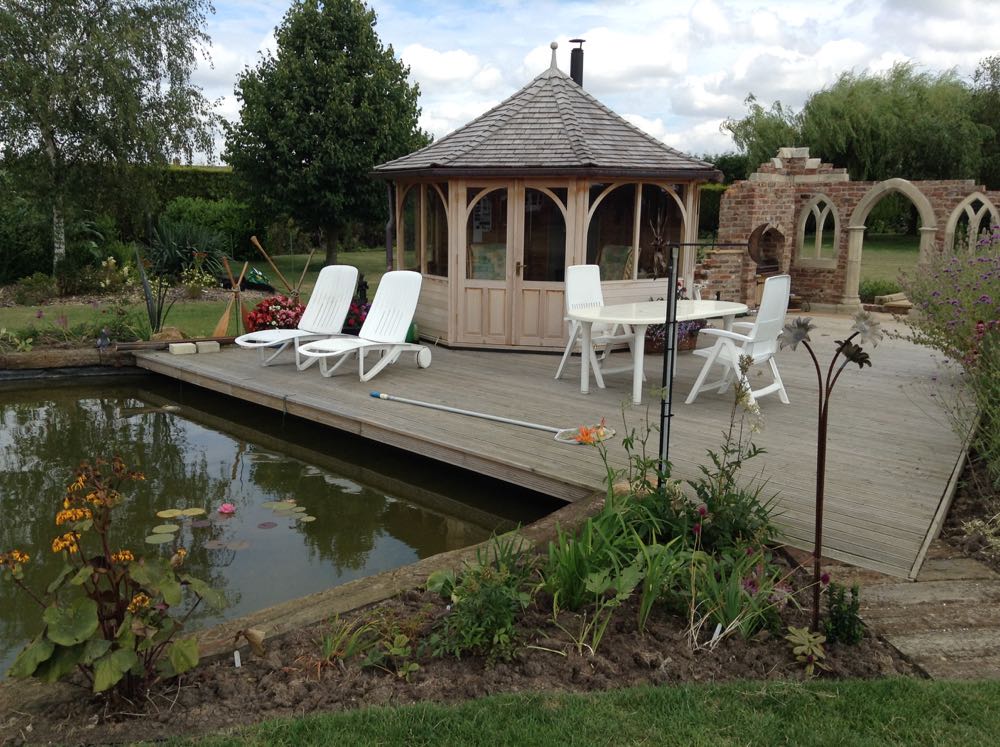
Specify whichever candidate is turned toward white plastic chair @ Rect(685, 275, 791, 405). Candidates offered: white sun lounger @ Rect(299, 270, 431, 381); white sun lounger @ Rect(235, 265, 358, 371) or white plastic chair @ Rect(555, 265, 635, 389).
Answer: white plastic chair @ Rect(555, 265, 635, 389)

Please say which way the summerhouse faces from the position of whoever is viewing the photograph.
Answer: facing the viewer

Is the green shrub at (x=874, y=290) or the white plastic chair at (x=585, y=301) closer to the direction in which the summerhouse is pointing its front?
the white plastic chair

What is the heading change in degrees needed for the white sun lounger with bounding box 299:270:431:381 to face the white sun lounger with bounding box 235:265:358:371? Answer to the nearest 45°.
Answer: approximately 90° to its right

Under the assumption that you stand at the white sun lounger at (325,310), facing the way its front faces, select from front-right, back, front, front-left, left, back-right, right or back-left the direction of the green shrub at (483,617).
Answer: front-left

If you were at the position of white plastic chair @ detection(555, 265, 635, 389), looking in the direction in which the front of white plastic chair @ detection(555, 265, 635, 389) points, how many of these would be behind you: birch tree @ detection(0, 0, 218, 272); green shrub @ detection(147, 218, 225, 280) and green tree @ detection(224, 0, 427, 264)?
3

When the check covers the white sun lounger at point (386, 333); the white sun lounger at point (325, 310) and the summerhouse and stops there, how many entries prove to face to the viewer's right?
0

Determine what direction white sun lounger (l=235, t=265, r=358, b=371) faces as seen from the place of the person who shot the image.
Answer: facing the viewer and to the left of the viewer

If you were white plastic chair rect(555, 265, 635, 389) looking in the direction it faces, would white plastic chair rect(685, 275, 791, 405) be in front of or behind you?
in front

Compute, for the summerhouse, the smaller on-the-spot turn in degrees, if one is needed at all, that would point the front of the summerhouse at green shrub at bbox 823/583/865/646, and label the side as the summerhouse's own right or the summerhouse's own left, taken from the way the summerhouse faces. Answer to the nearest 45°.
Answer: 0° — it already faces it

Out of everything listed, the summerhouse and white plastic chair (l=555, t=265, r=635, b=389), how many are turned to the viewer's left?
0

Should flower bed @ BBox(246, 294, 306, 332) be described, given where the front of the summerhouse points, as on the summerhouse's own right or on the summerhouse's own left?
on the summerhouse's own right

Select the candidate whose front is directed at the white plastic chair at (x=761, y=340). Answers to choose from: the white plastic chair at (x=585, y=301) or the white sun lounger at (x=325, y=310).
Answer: the white plastic chair at (x=585, y=301)
